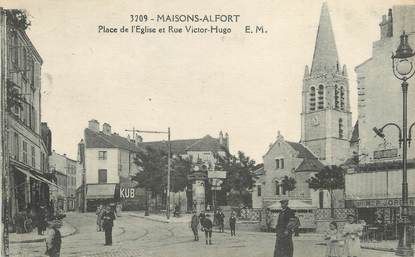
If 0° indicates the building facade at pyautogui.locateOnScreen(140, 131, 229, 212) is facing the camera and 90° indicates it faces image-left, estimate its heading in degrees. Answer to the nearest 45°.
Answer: approximately 0°

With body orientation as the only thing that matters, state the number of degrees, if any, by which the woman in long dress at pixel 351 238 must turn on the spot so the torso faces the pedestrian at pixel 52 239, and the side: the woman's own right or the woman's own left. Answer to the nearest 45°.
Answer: approximately 45° to the woman's own right

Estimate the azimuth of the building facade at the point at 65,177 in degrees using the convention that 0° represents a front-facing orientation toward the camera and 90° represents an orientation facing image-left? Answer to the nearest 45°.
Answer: approximately 315°

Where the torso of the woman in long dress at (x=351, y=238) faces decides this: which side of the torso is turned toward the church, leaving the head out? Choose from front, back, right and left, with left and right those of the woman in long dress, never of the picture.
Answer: back

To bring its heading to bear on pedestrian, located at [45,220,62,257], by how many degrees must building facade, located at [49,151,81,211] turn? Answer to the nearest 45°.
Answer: approximately 45° to its right
